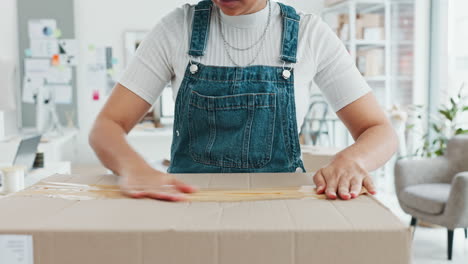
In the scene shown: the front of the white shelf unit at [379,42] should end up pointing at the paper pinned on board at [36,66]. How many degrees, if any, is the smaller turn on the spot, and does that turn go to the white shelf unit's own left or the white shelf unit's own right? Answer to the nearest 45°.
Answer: approximately 90° to the white shelf unit's own right

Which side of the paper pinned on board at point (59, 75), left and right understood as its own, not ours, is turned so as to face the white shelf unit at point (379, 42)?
left
